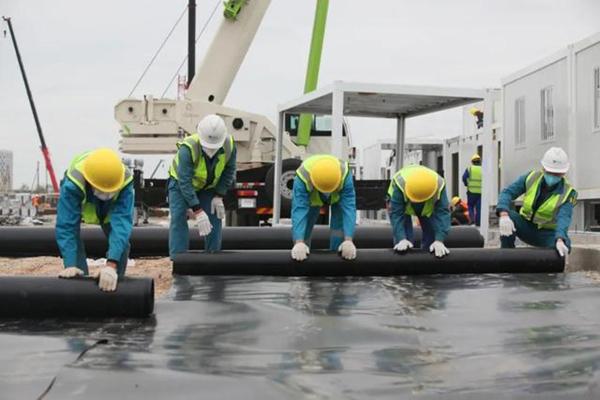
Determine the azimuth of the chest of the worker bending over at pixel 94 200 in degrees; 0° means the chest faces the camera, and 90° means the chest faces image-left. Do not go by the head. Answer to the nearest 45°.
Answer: approximately 0°

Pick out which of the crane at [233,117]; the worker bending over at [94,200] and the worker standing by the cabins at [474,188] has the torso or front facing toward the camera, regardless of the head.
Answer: the worker bending over at [94,200]

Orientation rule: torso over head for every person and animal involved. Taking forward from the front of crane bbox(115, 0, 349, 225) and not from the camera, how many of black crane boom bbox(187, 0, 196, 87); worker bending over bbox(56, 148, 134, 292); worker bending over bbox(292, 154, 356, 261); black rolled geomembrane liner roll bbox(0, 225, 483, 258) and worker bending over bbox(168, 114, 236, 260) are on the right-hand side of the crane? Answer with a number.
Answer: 4

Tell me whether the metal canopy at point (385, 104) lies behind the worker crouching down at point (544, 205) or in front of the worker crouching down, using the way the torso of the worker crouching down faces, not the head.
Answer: behind

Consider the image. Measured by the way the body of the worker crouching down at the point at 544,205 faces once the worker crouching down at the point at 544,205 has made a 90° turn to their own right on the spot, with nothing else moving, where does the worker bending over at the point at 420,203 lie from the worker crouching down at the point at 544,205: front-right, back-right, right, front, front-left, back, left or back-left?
front-left

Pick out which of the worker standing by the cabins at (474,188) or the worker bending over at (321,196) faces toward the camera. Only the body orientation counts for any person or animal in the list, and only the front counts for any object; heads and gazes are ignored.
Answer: the worker bending over at (321,196)

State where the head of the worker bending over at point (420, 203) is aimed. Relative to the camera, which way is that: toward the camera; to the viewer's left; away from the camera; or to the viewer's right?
toward the camera

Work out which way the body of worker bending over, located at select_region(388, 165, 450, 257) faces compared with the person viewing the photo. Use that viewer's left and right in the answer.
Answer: facing the viewer

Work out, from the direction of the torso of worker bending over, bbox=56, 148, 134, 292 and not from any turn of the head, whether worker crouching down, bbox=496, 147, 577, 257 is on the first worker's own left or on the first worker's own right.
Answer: on the first worker's own left

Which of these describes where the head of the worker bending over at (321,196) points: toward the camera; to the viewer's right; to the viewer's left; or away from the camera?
toward the camera

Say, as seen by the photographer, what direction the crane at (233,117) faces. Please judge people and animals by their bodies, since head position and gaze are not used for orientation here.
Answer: facing to the right of the viewer

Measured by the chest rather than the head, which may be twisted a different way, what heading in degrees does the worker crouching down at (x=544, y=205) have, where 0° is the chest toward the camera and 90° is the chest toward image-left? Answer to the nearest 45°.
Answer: approximately 0°

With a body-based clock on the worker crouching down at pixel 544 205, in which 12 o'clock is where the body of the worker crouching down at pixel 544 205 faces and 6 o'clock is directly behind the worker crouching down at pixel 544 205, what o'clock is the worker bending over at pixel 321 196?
the worker bending over at pixel 321 196 is roughly at 2 o'clock from the worker crouching down at pixel 544 205.
